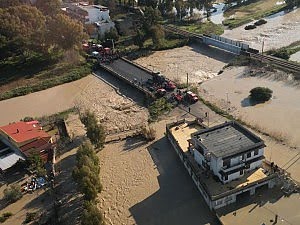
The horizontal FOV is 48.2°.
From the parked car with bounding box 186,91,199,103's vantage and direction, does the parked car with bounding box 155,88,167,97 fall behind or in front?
behind

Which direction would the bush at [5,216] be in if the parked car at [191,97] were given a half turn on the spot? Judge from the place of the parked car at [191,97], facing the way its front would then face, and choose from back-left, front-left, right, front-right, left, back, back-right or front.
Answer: left

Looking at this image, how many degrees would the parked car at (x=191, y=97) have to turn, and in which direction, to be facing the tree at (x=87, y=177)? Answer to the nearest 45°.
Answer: approximately 90° to its right

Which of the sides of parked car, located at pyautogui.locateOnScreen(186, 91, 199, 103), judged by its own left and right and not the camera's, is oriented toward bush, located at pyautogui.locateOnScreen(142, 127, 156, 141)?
right

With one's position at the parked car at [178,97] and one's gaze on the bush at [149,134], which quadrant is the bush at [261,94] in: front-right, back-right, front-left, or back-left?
back-left

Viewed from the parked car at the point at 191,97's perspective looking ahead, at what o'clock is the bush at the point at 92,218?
The bush is roughly at 2 o'clock from the parked car.

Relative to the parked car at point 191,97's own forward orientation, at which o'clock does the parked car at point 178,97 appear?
the parked car at point 178,97 is roughly at 5 o'clock from the parked car at point 191,97.

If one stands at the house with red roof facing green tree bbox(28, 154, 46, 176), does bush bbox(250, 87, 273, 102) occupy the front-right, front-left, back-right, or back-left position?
front-left

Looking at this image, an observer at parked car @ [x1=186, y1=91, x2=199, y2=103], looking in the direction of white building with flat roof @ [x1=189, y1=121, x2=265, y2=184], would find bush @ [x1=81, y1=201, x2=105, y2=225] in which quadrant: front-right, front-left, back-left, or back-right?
front-right

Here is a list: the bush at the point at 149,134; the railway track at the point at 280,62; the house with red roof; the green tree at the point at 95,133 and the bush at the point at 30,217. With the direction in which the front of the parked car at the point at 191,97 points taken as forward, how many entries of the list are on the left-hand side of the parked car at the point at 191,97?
1

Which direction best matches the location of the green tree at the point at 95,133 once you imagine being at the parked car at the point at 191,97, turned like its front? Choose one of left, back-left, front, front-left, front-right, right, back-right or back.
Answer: right

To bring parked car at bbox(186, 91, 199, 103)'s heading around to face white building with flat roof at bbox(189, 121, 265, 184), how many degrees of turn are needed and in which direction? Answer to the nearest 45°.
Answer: approximately 45° to its right

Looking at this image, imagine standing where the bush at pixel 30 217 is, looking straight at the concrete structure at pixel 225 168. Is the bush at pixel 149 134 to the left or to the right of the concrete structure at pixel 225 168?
left

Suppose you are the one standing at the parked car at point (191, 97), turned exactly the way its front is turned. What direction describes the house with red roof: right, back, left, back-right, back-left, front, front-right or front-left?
right

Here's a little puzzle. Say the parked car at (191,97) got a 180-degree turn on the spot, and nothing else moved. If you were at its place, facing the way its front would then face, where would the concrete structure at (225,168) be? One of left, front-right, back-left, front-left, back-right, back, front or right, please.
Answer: back-left

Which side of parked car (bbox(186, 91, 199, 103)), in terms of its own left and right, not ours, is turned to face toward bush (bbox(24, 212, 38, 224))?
right

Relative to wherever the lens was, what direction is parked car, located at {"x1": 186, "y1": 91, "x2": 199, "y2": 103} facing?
facing the viewer and to the right of the viewer

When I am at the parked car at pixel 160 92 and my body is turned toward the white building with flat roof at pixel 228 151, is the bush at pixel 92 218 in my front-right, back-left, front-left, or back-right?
front-right
